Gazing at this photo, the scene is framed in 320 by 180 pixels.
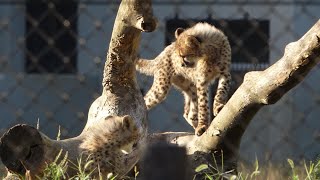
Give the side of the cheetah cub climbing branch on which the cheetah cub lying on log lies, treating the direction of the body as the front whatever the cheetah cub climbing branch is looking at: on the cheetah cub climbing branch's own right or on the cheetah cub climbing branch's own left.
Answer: on the cheetah cub climbing branch's own right

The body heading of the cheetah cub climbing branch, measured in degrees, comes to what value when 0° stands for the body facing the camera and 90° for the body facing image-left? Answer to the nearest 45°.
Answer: approximately 315°
